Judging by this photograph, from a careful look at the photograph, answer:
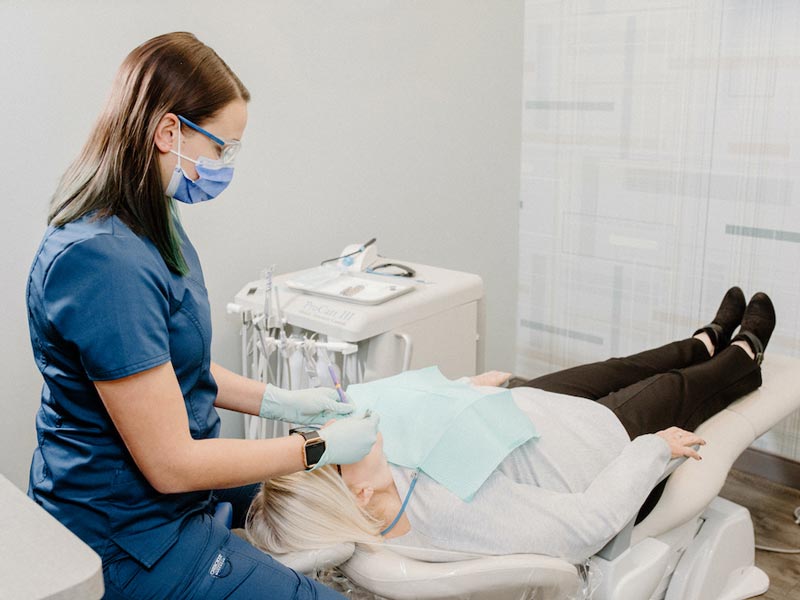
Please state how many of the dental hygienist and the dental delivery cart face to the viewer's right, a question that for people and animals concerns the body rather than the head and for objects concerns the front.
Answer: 1

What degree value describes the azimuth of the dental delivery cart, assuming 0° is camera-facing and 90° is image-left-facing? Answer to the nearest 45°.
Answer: approximately 45°

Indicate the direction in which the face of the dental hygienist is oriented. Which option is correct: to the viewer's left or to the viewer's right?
to the viewer's right

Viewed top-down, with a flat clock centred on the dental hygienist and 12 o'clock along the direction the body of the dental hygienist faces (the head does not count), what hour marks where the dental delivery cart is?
The dental delivery cart is roughly at 10 o'clock from the dental hygienist.

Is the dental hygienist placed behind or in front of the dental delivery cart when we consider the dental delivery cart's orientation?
in front

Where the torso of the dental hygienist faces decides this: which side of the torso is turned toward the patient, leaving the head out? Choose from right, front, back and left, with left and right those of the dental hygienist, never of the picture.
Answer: front

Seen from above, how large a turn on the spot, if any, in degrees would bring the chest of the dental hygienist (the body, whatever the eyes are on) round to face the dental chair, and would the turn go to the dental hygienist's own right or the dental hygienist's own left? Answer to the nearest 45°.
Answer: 0° — they already face it

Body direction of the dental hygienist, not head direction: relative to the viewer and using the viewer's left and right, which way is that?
facing to the right of the viewer

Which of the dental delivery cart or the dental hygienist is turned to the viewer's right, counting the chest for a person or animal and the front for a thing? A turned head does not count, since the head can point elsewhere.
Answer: the dental hygienist
